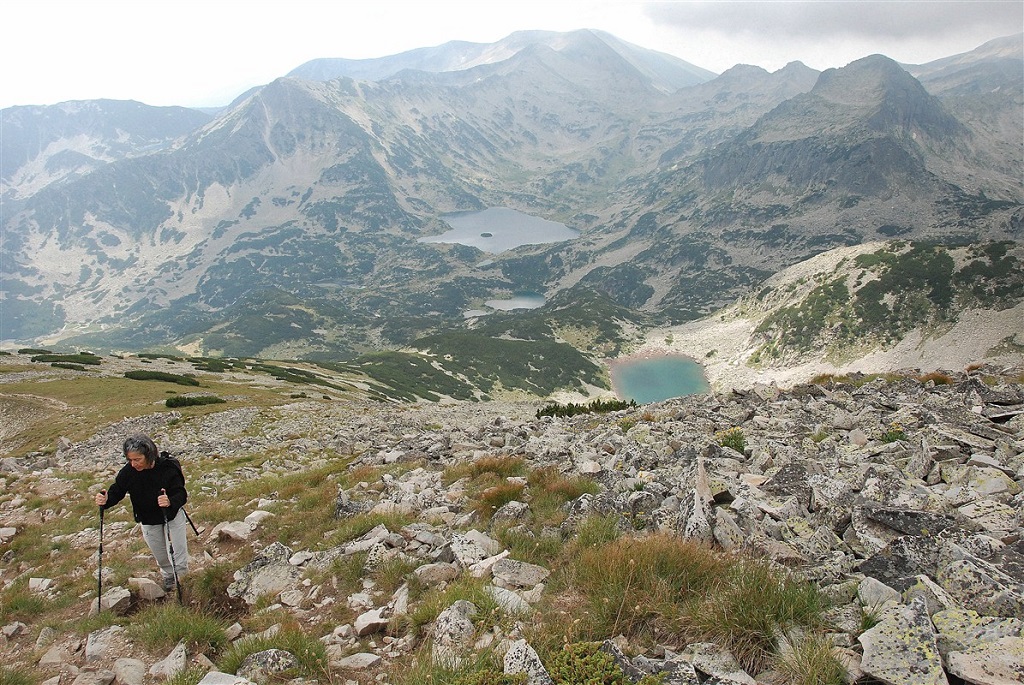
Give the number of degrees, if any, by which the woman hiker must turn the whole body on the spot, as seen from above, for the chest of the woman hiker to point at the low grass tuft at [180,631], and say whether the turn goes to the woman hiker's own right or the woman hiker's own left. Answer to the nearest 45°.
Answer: approximately 45° to the woman hiker's own left

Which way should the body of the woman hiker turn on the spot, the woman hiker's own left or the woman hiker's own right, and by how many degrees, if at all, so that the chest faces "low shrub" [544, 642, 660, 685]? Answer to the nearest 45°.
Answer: approximately 45° to the woman hiker's own left

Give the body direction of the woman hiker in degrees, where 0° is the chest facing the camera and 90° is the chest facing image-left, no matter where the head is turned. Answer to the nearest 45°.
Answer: approximately 45°

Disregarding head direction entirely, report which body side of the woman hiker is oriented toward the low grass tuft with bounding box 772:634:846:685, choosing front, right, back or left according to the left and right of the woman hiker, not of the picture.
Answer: left

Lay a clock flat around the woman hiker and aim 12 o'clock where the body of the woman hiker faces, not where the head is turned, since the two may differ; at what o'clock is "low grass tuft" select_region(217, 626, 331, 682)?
The low grass tuft is roughly at 10 o'clock from the woman hiker.
